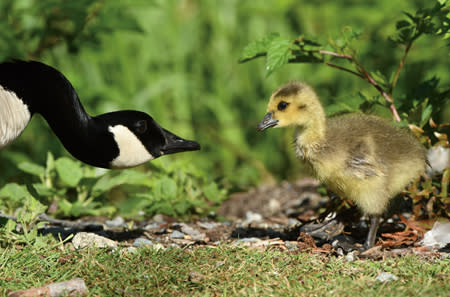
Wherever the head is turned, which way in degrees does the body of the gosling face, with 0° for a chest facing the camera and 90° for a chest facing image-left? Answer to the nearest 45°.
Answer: approximately 90°

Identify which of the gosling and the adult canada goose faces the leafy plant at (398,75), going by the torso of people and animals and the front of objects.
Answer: the adult canada goose

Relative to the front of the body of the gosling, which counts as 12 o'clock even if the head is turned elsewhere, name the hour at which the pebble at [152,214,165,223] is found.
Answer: The pebble is roughly at 1 o'clock from the gosling.

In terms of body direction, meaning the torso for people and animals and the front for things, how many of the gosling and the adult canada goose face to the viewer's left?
1

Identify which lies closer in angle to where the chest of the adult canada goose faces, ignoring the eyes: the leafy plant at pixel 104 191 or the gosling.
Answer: the gosling

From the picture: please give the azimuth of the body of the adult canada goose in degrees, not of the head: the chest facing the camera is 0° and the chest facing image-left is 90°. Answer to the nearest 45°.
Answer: approximately 270°

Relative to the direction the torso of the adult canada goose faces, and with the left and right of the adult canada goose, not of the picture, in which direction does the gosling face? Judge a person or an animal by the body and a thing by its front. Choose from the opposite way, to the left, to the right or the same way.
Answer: the opposite way

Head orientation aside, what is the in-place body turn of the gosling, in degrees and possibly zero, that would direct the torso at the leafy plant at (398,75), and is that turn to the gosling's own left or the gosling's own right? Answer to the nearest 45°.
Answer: approximately 135° to the gosling's own right
